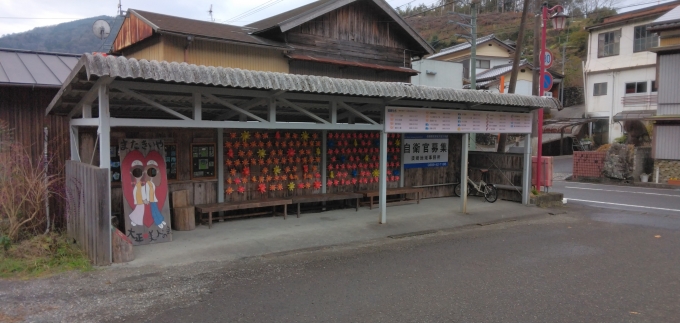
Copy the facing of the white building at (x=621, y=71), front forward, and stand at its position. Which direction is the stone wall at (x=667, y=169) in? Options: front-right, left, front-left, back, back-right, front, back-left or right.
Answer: front-left

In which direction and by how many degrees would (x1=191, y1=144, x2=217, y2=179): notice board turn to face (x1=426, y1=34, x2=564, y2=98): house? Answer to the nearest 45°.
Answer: approximately 135° to its left

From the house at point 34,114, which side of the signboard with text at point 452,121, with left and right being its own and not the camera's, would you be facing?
right

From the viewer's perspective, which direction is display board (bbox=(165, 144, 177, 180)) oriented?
toward the camera

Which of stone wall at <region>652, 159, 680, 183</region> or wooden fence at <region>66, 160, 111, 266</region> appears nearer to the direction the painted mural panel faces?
the wooden fence

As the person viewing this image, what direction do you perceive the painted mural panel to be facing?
facing the viewer

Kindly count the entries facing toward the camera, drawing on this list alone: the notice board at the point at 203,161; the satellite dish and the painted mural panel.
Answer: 3

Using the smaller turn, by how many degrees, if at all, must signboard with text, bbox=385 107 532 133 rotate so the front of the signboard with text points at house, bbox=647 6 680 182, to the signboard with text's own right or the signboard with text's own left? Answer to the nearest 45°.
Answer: approximately 90° to the signboard with text's own left

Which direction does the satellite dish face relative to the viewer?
toward the camera

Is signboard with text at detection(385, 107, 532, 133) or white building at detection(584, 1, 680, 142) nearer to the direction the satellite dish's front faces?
the signboard with text

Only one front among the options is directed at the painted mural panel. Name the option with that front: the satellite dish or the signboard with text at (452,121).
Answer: the satellite dish

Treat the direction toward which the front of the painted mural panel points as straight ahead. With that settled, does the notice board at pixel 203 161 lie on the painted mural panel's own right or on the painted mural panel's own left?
on the painted mural panel's own left

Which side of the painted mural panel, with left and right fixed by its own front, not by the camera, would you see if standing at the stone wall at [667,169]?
left
